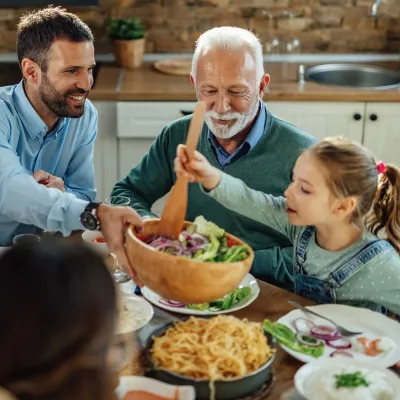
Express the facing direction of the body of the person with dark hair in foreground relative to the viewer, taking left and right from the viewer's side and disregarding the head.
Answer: facing away from the viewer and to the right of the viewer

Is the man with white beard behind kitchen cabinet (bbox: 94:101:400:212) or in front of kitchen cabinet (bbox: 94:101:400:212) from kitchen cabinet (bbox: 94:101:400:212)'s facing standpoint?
in front

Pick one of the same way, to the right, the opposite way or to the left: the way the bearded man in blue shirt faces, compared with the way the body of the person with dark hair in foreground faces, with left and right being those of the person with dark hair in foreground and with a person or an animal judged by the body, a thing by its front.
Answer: to the right

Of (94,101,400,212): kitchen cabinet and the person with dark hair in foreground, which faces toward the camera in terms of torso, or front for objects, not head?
the kitchen cabinet

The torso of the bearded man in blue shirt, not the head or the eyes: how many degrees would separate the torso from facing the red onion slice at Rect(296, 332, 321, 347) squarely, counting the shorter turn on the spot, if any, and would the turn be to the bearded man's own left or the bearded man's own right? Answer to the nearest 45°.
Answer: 0° — they already face it

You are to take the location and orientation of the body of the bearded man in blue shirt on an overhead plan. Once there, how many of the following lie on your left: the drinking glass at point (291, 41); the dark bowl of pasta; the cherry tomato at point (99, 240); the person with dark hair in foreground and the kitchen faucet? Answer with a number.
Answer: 2

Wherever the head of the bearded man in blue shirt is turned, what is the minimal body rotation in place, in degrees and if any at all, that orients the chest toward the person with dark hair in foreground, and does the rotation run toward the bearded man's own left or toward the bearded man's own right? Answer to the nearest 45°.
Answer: approximately 45° to the bearded man's own right

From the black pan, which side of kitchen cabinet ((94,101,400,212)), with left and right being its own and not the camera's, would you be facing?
front

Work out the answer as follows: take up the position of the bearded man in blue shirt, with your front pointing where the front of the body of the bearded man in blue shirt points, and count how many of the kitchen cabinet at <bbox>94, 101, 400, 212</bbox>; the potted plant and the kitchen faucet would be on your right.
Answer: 0

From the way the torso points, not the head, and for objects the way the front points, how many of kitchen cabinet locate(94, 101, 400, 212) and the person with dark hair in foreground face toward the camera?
1

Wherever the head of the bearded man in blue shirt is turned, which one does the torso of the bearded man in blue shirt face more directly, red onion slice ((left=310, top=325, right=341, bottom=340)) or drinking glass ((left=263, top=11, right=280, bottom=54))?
the red onion slice

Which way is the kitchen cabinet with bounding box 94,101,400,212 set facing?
toward the camera

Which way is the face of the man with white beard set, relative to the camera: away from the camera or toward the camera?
toward the camera

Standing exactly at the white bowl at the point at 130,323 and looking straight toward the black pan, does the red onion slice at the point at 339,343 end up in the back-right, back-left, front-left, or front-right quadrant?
front-left

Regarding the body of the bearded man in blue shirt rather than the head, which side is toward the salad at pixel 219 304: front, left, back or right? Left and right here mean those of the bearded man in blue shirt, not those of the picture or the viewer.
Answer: front

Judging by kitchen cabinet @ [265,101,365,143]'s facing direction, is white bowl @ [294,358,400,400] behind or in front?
in front

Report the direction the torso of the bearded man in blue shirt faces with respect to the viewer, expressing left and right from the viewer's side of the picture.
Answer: facing the viewer and to the right of the viewer

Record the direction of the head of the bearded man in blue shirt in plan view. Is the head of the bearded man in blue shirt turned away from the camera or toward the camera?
toward the camera

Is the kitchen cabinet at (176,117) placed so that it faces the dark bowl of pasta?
yes

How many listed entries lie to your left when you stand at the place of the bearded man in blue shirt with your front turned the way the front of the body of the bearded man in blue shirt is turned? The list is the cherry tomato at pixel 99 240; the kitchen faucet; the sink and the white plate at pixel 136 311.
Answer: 2

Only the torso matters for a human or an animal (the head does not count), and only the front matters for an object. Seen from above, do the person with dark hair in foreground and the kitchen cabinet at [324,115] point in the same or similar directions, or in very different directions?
very different directions

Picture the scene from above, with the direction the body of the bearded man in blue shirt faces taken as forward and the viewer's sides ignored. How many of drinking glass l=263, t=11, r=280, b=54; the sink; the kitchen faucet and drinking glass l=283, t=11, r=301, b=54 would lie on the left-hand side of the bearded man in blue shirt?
4
